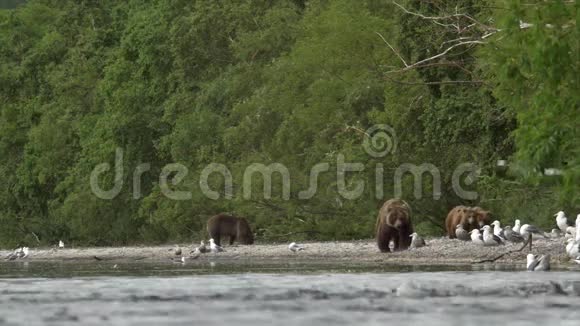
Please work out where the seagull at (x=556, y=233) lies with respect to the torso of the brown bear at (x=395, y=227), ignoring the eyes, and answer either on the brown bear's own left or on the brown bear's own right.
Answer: on the brown bear's own left

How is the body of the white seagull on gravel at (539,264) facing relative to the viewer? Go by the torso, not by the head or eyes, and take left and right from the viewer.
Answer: facing to the left of the viewer

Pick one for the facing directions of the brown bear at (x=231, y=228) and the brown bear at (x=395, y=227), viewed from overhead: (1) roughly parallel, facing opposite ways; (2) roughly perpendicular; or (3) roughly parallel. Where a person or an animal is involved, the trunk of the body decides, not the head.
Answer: roughly perpendicular

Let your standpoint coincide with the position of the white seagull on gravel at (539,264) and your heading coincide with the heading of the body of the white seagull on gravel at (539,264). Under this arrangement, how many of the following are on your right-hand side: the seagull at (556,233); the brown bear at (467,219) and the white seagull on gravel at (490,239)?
3

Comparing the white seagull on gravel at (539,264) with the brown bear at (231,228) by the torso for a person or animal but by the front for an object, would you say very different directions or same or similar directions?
very different directions

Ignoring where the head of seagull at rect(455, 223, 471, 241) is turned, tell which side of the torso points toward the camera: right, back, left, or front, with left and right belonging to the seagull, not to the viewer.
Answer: left

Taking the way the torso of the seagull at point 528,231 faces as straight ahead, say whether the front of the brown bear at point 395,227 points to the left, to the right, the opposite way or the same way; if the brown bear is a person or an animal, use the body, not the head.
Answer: to the left

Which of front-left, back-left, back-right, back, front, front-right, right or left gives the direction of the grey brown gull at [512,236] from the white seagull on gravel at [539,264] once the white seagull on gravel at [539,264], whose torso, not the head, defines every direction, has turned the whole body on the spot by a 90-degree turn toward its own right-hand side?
front

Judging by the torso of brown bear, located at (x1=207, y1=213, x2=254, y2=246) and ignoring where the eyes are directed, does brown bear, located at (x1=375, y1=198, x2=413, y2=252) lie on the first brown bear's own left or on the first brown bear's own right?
on the first brown bear's own right

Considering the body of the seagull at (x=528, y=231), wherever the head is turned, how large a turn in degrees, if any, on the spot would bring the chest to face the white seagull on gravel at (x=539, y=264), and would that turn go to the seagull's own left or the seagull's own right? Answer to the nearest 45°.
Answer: approximately 90° to the seagull's own left

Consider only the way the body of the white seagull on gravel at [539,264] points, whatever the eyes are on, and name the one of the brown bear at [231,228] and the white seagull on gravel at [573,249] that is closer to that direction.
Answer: the brown bear
